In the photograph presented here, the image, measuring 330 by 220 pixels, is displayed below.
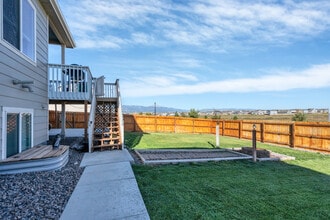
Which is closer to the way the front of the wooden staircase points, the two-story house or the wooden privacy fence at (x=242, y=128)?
the two-story house

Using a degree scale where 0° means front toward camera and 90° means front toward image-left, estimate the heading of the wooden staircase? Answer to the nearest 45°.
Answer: approximately 0°
